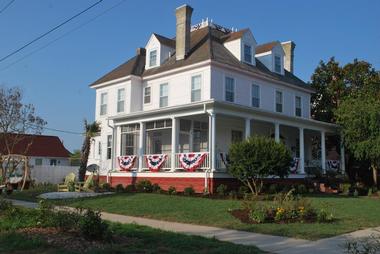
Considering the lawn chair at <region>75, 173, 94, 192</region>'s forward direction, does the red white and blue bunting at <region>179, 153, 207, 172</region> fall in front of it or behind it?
behind

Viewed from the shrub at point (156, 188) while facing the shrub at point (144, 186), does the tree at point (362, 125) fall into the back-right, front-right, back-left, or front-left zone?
back-right
